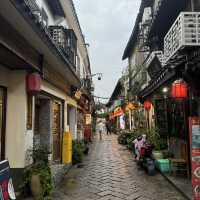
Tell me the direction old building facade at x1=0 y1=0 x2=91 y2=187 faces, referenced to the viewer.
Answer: facing the viewer and to the right of the viewer

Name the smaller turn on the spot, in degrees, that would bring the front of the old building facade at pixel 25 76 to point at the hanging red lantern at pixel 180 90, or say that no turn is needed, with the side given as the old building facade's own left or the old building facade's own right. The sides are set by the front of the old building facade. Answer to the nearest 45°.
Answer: approximately 45° to the old building facade's own left
